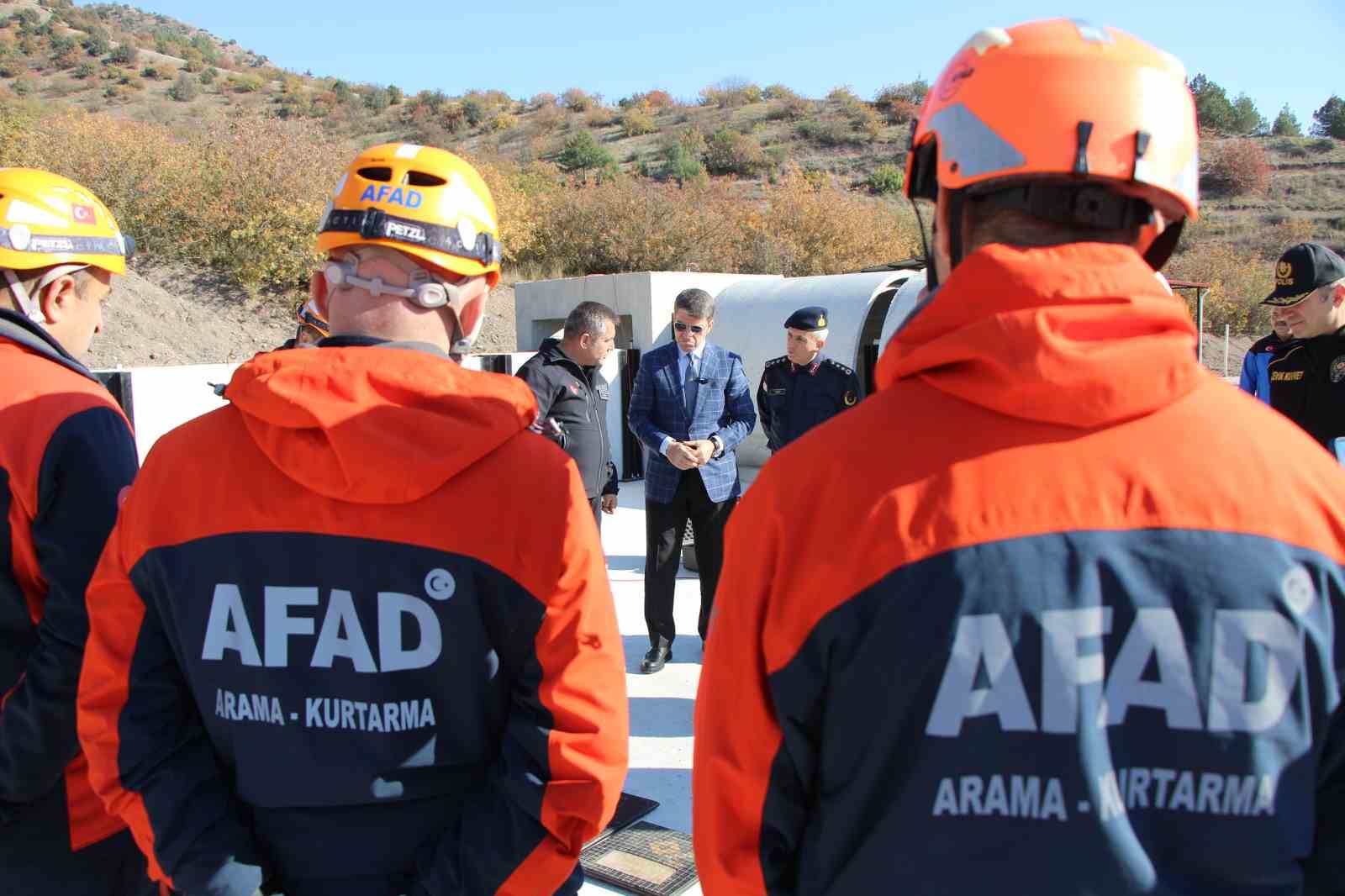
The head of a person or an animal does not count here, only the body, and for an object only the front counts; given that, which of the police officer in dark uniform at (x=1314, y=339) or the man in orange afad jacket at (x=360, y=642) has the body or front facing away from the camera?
the man in orange afad jacket

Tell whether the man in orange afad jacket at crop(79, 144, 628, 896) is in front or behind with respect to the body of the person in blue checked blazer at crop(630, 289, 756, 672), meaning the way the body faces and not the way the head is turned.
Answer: in front

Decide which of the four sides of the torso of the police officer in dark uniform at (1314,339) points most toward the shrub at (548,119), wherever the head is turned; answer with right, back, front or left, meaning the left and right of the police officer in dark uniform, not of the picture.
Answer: right

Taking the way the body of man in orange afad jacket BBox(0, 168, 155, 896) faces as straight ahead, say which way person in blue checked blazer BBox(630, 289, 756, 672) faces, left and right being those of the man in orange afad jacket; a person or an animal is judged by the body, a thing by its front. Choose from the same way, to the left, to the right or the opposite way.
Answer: the opposite way

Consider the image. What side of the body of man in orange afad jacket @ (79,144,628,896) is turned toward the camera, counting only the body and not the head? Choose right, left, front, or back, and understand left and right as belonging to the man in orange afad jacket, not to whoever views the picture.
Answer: back

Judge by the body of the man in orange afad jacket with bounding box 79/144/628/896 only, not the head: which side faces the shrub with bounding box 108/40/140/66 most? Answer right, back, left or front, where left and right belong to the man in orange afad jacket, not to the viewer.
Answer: front

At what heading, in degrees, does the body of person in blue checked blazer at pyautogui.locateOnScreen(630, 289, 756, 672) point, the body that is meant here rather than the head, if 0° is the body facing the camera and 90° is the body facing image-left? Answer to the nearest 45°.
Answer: approximately 0°

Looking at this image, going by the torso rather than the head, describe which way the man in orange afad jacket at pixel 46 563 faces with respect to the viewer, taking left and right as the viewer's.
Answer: facing away from the viewer and to the right of the viewer

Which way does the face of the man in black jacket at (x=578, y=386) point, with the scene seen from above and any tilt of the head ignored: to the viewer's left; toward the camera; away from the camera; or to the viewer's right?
to the viewer's right

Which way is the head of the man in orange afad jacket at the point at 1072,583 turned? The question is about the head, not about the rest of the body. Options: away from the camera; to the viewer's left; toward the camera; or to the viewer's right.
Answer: away from the camera

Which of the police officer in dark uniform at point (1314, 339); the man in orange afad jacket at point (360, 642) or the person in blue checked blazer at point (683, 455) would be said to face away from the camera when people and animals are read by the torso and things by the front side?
the man in orange afad jacket

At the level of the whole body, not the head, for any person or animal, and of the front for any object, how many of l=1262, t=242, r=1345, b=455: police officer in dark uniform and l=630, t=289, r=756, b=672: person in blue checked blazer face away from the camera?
0

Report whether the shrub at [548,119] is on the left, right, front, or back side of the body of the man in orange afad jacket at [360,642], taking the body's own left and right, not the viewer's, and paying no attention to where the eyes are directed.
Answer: front

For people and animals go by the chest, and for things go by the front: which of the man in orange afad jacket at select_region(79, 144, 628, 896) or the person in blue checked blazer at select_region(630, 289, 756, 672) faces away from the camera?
the man in orange afad jacket

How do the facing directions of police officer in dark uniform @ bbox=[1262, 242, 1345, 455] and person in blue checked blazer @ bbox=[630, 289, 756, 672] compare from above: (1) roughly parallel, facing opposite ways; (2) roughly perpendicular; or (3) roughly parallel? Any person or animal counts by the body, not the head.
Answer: roughly perpendicular

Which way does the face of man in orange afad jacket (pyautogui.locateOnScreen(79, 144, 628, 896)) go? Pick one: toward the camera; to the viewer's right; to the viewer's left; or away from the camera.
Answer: away from the camera
